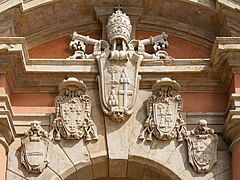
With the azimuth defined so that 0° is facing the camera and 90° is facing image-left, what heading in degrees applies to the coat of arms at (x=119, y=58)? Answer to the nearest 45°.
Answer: approximately 0°

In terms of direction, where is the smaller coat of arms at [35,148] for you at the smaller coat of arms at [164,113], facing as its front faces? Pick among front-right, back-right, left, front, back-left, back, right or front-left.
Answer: right

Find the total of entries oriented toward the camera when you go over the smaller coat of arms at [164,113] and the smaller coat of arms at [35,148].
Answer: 2

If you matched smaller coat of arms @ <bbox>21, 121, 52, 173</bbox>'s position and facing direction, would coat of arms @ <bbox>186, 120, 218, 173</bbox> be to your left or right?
on your left

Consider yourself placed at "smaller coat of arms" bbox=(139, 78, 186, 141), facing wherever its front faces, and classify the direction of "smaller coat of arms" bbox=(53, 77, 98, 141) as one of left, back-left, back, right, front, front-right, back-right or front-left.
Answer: right

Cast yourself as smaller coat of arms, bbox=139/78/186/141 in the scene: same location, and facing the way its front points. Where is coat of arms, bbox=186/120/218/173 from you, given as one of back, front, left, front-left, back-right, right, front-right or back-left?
left

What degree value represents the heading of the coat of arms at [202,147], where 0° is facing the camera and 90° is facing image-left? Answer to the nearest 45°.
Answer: approximately 0°

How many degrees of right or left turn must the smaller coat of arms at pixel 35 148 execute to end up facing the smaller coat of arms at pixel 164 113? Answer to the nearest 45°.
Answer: approximately 90° to its left
